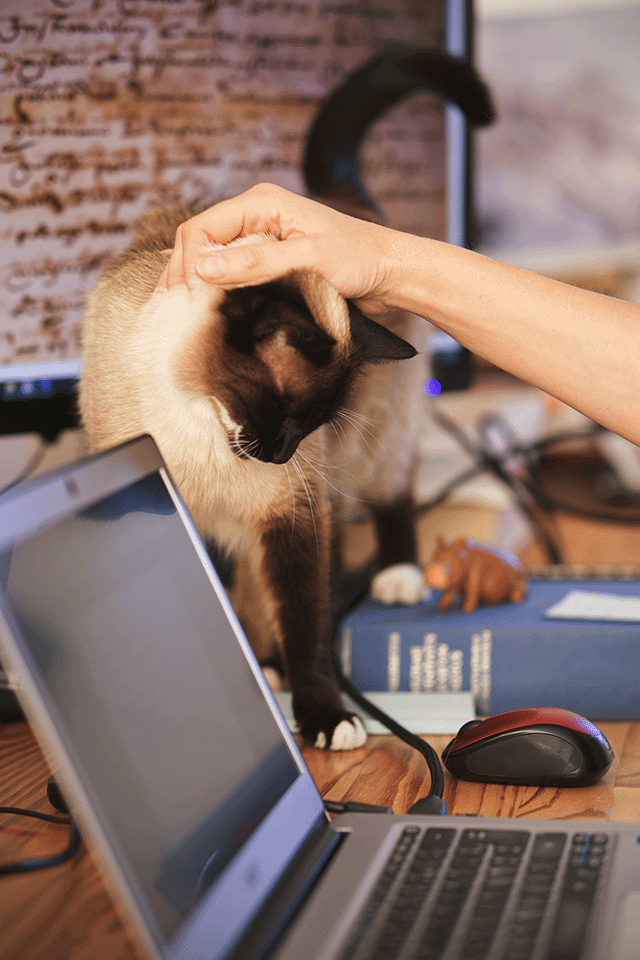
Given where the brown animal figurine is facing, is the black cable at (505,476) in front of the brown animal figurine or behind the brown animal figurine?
behind

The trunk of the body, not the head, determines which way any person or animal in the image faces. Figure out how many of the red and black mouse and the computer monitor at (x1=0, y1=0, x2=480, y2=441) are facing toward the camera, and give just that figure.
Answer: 1

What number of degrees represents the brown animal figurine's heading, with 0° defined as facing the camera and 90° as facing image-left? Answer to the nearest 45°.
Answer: approximately 45°

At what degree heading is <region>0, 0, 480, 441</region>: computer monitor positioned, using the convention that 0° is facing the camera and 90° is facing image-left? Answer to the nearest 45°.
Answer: approximately 0°

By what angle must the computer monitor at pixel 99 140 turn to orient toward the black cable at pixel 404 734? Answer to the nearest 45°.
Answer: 0° — it already faces it

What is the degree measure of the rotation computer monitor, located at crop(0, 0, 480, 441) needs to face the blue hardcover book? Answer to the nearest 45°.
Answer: approximately 45° to its left

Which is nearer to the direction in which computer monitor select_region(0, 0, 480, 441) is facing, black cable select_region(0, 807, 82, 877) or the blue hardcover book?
the black cable

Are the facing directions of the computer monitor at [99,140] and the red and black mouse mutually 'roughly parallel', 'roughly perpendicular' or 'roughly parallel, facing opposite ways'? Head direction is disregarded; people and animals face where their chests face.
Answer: roughly perpendicular
